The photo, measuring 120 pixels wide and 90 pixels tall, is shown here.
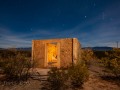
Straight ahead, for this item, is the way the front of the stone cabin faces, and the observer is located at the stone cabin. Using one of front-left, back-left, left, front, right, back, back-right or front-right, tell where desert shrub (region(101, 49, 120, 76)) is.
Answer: front-left

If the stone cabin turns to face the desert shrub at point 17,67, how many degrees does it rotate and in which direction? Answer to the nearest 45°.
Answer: approximately 45° to its right

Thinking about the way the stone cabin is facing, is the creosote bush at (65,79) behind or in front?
in front

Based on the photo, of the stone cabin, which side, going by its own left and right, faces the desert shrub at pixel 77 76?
front

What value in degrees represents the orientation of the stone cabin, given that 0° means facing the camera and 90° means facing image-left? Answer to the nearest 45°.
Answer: approximately 0°

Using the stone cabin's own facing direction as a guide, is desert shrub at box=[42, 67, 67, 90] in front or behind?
in front
